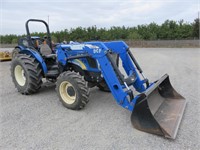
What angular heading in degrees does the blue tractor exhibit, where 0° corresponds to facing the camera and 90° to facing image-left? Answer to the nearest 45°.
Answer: approximately 315°

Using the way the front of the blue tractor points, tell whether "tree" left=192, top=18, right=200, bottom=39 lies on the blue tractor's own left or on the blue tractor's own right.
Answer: on the blue tractor's own left
